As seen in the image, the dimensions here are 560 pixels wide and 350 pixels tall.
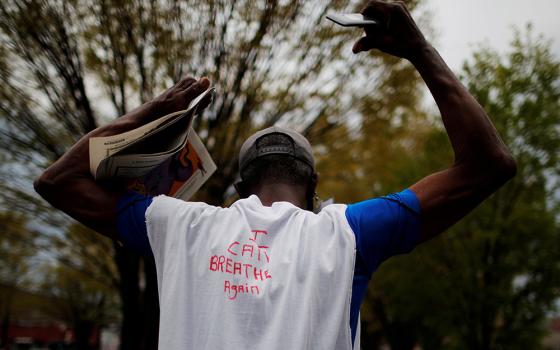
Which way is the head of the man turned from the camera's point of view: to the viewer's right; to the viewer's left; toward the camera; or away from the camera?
away from the camera

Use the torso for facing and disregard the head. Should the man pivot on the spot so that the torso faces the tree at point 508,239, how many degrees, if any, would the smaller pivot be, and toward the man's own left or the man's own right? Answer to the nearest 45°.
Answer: approximately 45° to the man's own right

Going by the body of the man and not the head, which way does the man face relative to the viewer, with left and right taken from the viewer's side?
facing away from the viewer
